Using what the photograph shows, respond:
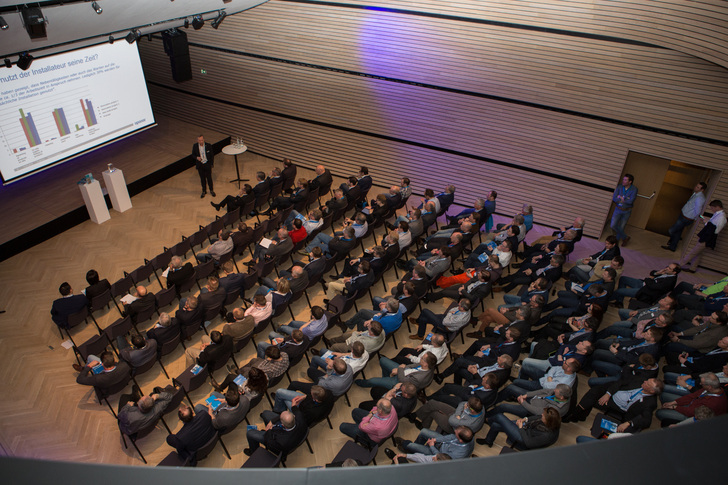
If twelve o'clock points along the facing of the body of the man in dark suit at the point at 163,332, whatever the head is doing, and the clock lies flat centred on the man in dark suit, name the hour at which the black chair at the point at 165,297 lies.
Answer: The black chair is roughly at 2 o'clock from the man in dark suit.

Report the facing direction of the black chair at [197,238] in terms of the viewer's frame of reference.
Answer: facing away from the viewer and to the left of the viewer

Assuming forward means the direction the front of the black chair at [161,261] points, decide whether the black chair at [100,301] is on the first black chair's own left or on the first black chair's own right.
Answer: on the first black chair's own left

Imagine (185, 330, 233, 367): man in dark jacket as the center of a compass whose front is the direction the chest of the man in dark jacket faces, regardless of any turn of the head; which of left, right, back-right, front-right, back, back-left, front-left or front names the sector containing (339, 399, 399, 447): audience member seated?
back

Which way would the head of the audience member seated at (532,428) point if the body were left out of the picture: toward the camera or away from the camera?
away from the camera

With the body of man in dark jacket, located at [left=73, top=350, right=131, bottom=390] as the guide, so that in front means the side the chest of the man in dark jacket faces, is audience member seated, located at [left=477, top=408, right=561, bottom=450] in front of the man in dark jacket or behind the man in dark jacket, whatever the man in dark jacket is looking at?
behind

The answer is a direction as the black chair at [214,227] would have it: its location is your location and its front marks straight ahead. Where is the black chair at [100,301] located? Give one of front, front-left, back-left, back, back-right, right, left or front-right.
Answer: left

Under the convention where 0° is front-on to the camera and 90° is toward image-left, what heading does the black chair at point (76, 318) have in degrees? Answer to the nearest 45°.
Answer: approximately 135°

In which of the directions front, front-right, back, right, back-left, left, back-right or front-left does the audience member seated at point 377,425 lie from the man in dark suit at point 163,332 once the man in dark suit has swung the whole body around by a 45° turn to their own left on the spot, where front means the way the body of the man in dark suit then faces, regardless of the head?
back-left

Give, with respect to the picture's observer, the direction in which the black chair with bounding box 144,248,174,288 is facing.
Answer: facing away from the viewer and to the left of the viewer

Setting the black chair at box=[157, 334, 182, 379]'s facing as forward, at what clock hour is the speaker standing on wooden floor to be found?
The speaker standing on wooden floor is roughly at 2 o'clock from the black chair.

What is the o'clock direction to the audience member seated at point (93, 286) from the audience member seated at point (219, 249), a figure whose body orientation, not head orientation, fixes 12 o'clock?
the audience member seated at point (93, 286) is roughly at 10 o'clock from the audience member seated at point (219, 249).

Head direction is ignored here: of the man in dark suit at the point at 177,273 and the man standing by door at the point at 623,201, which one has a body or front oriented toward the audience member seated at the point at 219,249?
the man standing by door

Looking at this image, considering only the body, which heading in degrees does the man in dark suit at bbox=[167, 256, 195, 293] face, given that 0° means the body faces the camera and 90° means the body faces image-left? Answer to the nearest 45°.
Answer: approximately 135°

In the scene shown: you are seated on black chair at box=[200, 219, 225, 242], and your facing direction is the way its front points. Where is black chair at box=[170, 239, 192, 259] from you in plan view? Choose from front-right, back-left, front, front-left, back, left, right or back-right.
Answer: left

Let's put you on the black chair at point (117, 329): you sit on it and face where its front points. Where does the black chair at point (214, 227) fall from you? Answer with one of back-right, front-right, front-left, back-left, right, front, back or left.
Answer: right
